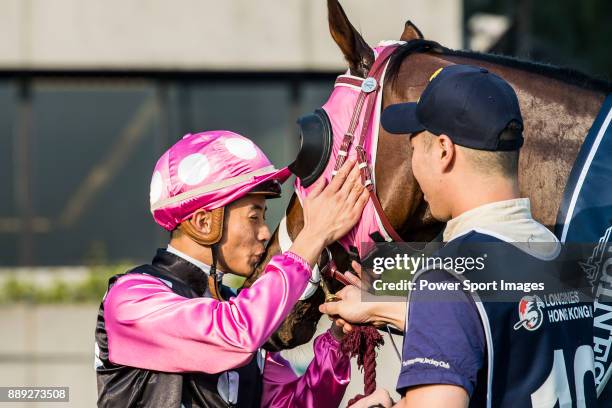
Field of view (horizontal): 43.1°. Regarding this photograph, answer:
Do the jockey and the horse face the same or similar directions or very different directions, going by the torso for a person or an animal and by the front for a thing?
very different directions

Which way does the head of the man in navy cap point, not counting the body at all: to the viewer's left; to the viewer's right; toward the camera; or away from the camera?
to the viewer's left

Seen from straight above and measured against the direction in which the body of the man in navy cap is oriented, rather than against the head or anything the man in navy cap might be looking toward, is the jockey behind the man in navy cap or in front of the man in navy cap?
in front

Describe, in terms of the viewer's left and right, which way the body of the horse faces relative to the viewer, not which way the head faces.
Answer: facing to the left of the viewer

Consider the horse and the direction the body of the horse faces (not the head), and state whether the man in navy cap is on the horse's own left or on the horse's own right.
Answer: on the horse's own left

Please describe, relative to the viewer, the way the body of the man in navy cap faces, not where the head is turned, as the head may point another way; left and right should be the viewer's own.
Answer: facing away from the viewer and to the left of the viewer

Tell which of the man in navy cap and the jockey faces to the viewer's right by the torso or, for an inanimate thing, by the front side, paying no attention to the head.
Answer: the jockey

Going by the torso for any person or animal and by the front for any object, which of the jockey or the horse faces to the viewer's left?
the horse

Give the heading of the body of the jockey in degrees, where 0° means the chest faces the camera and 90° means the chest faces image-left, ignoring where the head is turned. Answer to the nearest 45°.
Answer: approximately 270°
